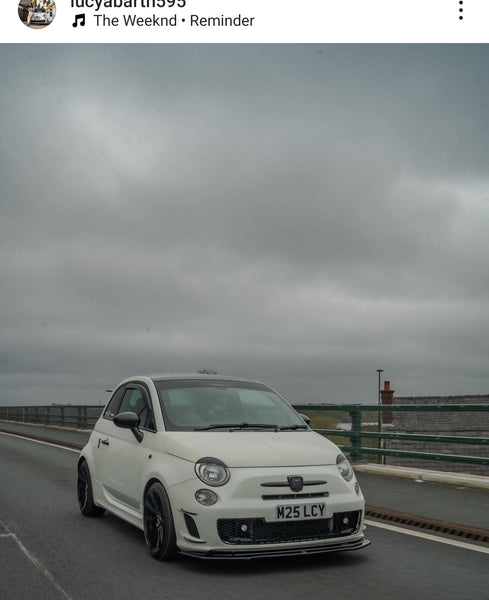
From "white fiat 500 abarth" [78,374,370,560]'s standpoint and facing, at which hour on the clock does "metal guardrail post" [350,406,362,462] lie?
The metal guardrail post is roughly at 8 o'clock from the white fiat 500 abarth.

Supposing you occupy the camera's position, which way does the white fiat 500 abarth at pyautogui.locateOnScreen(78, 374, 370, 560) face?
facing the viewer and to the right of the viewer

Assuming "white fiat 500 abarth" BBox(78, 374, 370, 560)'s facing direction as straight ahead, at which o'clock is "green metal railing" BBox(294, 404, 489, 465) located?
The green metal railing is roughly at 8 o'clock from the white fiat 500 abarth.
